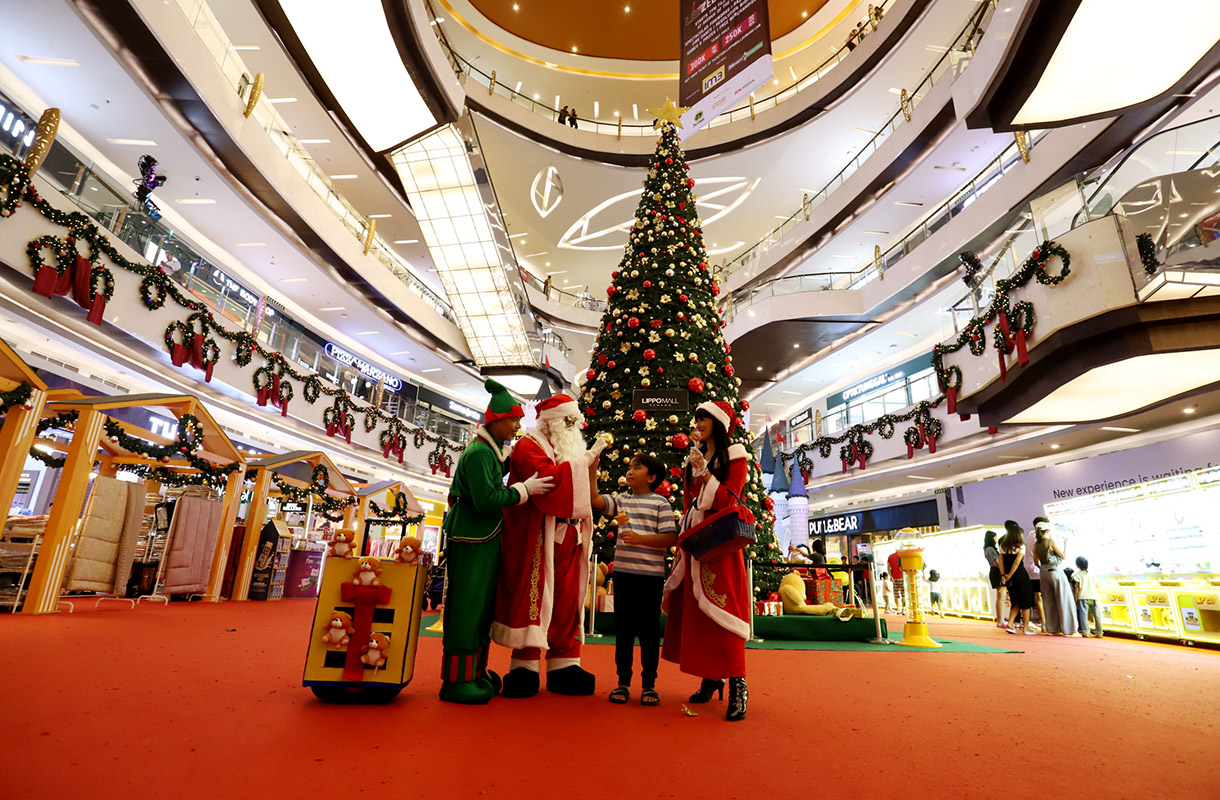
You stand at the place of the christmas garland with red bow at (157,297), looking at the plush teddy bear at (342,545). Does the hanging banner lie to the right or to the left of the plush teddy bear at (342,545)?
left

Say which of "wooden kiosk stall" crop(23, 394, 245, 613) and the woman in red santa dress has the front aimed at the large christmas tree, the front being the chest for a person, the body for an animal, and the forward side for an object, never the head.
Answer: the wooden kiosk stall

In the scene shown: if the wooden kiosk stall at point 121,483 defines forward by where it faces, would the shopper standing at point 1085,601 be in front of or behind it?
in front

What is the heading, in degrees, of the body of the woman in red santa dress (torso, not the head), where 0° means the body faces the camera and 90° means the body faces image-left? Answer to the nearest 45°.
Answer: approximately 45°

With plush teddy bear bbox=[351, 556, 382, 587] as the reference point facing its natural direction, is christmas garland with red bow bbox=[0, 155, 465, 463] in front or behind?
behind

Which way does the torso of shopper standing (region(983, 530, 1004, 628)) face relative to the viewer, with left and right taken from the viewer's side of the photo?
facing to the right of the viewer

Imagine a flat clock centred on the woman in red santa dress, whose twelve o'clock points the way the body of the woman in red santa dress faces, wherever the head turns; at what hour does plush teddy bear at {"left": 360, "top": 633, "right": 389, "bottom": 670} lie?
The plush teddy bear is roughly at 1 o'clock from the woman in red santa dress.

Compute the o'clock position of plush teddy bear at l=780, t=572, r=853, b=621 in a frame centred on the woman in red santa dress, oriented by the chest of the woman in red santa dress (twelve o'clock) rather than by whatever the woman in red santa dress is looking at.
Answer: The plush teddy bear is roughly at 5 o'clock from the woman in red santa dress.

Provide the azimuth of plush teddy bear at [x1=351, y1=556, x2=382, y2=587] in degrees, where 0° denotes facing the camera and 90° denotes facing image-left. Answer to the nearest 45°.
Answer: approximately 0°

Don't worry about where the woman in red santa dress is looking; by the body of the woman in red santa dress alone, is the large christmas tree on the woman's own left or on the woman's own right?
on the woman's own right

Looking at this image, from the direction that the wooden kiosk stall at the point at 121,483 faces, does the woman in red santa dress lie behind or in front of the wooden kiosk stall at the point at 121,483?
in front

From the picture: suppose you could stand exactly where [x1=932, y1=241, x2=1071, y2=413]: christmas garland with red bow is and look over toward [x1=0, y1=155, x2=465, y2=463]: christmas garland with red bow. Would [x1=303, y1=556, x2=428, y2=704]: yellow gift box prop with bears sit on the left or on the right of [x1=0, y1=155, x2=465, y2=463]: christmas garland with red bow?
left
